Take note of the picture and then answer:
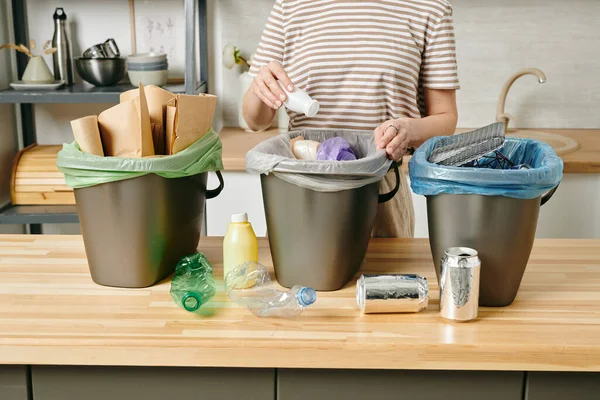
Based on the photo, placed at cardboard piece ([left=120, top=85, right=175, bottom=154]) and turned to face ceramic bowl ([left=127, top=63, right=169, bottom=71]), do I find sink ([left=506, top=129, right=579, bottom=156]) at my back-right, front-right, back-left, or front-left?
front-right

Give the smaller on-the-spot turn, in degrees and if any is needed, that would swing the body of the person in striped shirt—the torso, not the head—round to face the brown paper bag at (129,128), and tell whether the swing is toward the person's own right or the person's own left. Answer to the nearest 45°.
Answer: approximately 45° to the person's own right

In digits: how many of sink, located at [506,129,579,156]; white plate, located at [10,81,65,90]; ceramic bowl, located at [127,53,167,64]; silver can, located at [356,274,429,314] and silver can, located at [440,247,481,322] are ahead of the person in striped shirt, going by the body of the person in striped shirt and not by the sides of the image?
2

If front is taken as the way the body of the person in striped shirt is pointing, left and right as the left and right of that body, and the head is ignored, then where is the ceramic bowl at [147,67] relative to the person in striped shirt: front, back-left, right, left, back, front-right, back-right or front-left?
back-right

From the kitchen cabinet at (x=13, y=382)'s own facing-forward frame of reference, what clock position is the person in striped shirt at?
The person in striped shirt is roughly at 8 o'clock from the kitchen cabinet.

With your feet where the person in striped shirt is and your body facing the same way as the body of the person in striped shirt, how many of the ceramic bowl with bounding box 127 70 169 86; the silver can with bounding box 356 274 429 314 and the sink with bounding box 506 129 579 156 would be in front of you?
1

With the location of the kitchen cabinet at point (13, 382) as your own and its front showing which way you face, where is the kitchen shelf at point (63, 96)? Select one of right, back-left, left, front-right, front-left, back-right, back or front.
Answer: back

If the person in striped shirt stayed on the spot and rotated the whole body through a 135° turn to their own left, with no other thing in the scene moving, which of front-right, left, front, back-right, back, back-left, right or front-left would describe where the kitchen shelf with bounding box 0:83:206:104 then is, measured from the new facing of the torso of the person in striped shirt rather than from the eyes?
left

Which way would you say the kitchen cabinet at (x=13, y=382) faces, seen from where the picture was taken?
facing the viewer

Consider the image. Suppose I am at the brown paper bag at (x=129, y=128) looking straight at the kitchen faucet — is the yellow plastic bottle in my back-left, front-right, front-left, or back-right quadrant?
front-right

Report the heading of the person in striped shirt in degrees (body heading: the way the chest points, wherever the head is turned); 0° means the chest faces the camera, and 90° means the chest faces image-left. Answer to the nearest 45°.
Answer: approximately 0°

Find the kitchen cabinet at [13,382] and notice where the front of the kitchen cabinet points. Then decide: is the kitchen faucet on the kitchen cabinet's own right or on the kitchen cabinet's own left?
on the kitchen cabinet's own left

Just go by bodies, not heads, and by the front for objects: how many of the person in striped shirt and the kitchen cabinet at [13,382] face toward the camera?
2

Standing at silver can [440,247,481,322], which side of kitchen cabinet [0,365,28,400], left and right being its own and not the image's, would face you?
left

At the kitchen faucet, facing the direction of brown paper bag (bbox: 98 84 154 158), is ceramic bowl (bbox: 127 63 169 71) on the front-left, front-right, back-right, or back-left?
front-right

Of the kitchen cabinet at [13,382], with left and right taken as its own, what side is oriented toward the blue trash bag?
left
